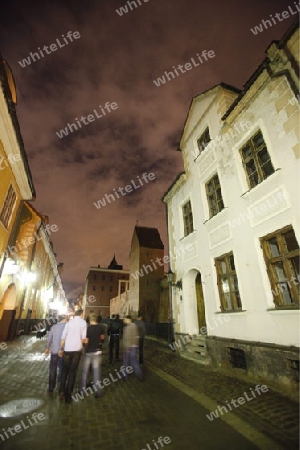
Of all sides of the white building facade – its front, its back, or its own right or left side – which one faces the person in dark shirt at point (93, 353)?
front

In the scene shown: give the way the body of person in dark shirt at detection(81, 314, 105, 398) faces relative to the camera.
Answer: away from the camera

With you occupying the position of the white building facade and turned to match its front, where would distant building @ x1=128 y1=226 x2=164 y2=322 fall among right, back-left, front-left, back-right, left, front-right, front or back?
right

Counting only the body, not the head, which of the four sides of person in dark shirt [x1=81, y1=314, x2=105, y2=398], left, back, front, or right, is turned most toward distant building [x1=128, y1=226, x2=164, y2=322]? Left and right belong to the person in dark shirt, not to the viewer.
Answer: front

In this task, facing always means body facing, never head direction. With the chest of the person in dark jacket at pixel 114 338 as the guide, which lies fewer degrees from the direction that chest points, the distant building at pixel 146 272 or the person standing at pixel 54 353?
the distant building

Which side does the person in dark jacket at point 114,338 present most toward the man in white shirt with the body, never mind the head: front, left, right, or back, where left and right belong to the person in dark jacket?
back

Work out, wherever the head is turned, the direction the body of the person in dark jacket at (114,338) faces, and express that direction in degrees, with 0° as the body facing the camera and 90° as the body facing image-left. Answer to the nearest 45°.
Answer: approximately 180°

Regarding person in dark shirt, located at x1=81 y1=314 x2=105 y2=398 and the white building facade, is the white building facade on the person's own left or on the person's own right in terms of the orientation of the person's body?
on the person's own right

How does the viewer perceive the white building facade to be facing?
facing the viewer and to the left of the viewer

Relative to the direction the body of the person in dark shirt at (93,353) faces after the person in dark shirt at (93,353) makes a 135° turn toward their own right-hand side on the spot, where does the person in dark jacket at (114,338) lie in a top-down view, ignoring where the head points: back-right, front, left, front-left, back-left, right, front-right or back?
back-left

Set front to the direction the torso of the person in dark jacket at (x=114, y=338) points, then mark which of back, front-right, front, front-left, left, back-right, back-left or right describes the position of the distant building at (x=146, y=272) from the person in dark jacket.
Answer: front

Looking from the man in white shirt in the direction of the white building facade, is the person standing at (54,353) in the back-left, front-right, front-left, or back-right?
back-left

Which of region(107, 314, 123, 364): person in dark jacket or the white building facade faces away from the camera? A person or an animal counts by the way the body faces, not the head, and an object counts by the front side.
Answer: the person in dark jacket

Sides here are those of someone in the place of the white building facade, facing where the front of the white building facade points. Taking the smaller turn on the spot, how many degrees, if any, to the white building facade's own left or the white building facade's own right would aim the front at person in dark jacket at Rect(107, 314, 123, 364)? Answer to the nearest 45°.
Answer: approximately 45° to the white building facade's own right

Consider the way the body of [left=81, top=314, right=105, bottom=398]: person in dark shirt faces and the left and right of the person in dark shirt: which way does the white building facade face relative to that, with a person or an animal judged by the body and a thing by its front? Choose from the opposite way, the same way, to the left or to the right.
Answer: to the left
